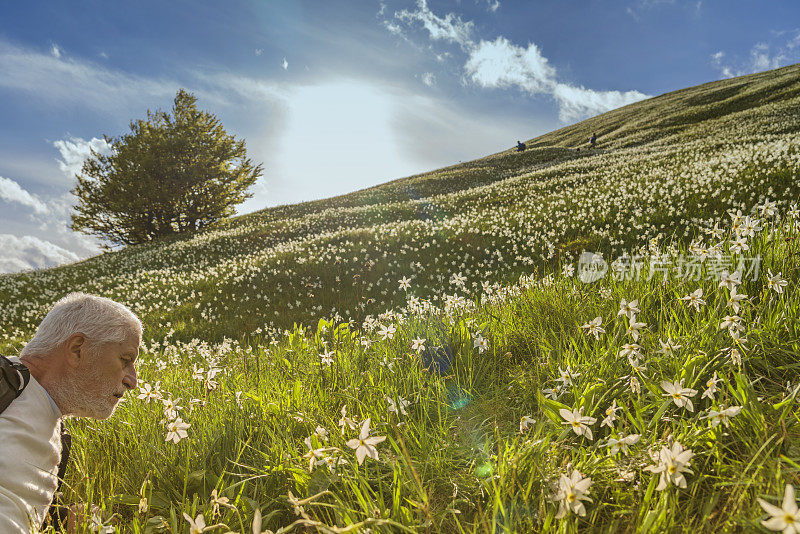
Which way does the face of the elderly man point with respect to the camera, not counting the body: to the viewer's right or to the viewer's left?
to the viewer's right

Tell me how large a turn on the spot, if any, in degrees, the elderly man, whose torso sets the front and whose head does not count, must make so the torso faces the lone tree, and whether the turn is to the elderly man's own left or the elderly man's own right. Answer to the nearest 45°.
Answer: approximately 90° to the elderly man's own left

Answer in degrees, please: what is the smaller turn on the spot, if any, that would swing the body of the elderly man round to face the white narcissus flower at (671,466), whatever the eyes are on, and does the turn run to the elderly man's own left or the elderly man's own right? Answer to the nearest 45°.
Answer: approximately 45° to the elderly man's own right

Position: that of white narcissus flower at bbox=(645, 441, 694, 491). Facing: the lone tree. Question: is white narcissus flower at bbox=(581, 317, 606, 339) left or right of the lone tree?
right

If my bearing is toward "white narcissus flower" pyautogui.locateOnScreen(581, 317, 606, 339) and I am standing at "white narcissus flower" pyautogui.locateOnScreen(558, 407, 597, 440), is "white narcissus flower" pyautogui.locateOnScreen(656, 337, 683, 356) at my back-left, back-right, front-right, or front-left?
front-right

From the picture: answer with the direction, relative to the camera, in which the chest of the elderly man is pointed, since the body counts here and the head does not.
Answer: to the viewer's right

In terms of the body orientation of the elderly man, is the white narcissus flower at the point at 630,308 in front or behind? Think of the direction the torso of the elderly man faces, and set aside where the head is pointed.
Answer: in front
